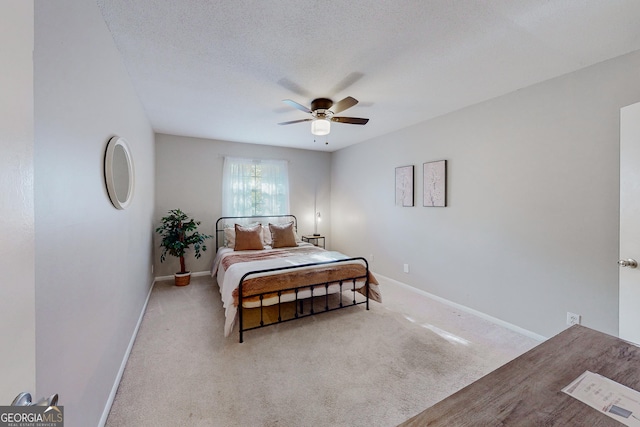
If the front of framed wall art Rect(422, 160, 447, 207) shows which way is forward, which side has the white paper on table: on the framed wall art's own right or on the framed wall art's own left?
on the framed wall art's own left

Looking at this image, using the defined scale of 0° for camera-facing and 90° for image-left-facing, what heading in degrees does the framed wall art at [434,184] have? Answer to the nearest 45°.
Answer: approximately 45°

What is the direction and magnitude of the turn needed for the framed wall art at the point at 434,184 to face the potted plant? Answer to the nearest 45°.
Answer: approximately 45° to its right

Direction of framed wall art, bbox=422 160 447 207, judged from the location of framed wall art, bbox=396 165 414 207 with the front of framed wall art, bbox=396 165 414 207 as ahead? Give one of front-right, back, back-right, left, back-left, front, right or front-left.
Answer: left

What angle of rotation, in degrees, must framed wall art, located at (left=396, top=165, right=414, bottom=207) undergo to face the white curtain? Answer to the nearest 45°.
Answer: approximately 45° to its right

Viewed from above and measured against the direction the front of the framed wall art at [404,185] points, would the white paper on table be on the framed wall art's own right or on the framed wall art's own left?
on the framed wall art's own left

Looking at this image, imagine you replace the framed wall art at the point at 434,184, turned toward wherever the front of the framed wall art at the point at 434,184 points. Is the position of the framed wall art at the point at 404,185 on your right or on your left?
on your right

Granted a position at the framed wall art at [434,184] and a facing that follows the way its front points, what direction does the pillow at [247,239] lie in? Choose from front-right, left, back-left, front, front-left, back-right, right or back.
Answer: front-right
